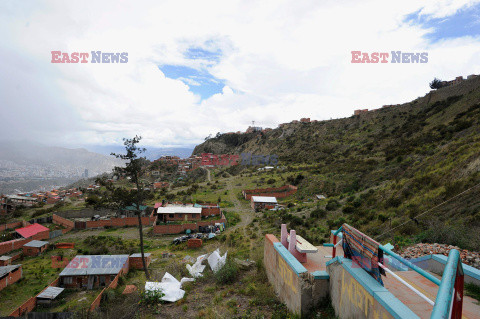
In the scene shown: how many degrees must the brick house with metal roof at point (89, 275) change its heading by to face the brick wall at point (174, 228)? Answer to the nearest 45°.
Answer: approximately 135° to its left

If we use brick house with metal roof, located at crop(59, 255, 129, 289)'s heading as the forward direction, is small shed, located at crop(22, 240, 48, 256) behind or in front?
behind

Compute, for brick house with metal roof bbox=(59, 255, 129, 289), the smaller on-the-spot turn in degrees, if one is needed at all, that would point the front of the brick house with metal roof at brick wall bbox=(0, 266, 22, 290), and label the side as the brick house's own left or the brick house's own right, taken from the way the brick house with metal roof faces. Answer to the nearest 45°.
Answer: approximately 135° to the brick house's own right

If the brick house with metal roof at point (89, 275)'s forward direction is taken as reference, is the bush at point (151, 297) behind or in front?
in front

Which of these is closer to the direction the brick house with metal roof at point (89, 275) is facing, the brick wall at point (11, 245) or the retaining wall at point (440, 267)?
the retaining wall

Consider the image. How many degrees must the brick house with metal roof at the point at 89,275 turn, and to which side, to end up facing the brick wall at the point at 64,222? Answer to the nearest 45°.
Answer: approximately 180°

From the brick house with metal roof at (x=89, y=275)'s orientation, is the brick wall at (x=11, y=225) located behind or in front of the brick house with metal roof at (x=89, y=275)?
behind

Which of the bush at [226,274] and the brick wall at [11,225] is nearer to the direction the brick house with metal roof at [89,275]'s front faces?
the bush

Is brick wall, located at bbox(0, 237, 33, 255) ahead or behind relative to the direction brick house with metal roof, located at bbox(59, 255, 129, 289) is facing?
behind

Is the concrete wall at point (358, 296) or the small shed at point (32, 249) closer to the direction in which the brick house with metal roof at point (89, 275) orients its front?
the concrete wall

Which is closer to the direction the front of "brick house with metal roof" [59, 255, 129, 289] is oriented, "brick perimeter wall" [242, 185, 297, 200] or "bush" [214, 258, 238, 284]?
the bush

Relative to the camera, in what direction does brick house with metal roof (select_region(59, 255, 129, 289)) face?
facing the viewer

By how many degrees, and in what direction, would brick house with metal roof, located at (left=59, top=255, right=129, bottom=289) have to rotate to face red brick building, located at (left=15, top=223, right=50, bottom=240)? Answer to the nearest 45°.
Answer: approximately 180°
